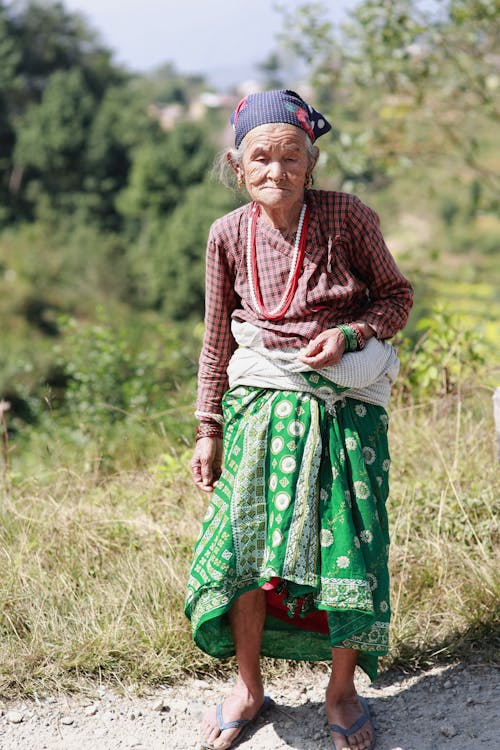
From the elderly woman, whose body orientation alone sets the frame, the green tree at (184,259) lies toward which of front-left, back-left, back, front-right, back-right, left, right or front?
back

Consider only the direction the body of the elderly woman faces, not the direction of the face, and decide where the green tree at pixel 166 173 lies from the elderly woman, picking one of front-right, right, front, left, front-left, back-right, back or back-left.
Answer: back

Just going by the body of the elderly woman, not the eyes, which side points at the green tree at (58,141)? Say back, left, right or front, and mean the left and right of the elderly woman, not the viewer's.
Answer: back

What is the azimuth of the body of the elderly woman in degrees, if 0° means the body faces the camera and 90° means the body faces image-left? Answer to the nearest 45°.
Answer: approximately 0°
